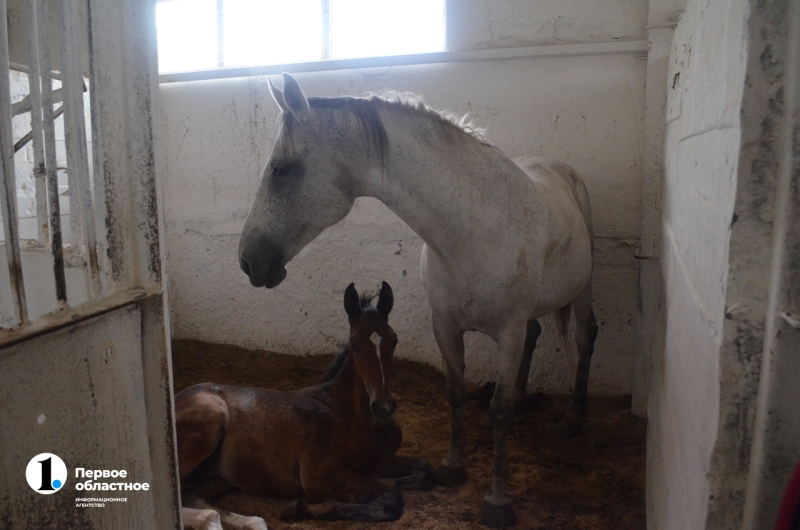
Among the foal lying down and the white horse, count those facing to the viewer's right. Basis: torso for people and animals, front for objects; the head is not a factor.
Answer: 1

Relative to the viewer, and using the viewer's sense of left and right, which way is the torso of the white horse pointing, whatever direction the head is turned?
facing the viewer and to the left of the viewer

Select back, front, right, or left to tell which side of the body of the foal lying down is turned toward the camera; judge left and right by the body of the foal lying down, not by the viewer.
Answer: right
